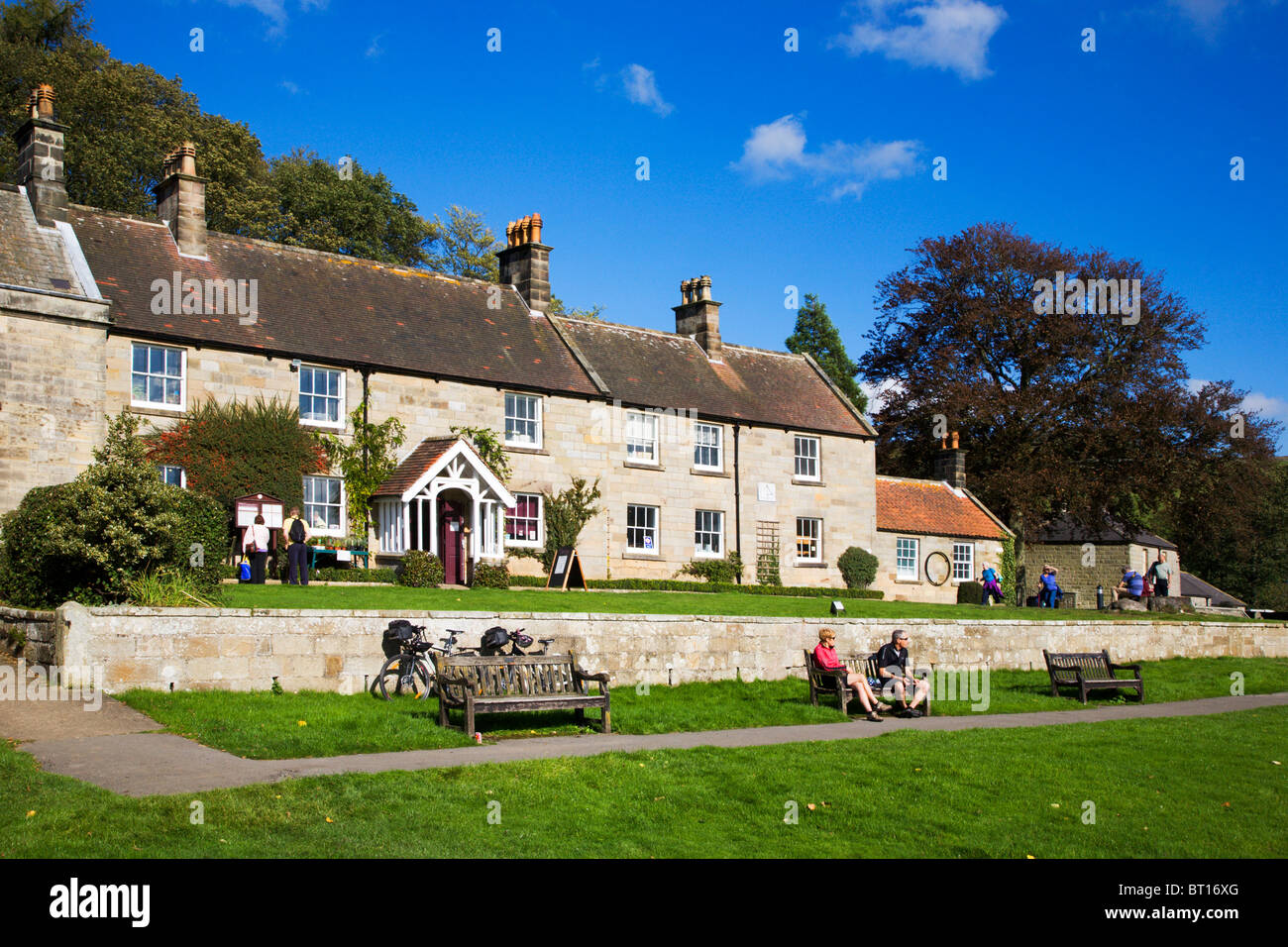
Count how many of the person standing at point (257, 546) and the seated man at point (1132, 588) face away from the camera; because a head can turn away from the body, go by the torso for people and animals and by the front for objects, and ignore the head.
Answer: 1

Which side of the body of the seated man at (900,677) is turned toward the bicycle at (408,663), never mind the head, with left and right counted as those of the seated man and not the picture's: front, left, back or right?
right

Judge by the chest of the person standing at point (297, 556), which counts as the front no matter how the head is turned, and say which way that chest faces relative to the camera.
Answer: away from the camera

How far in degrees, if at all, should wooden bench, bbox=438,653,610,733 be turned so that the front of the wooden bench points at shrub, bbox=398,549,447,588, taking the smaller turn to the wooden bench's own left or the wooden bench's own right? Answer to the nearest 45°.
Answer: approximately 135° to the wooden bench's own left

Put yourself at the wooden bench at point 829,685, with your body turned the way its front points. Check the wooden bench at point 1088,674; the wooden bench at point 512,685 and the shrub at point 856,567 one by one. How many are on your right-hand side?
1

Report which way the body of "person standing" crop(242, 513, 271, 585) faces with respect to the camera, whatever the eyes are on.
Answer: away from the camera

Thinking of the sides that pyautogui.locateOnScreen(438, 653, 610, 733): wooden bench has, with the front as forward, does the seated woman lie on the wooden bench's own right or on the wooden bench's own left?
on the wooden bench's own left

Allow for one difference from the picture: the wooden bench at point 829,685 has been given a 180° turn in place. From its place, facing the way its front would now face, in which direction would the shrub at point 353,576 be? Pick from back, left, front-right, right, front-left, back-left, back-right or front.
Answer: front

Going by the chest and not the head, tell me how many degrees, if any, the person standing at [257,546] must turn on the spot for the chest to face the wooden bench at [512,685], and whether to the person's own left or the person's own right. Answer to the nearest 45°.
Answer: approximately 180°

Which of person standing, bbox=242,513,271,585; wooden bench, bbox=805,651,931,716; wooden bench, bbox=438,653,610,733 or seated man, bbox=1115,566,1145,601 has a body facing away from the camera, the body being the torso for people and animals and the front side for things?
the person standing

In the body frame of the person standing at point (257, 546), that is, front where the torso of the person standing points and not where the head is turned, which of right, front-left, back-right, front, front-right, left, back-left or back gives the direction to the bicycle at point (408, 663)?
back
